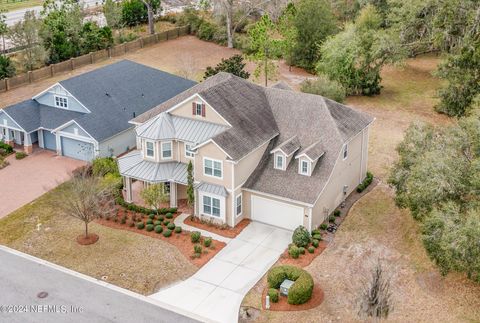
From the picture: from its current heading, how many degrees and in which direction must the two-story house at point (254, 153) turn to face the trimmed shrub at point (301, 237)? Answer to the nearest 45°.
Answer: approximately 90° to its left

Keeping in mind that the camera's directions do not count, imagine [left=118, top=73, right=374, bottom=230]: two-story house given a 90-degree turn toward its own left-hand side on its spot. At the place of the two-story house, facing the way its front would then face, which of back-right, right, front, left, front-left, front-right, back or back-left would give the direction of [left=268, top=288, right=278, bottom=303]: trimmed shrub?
front-right

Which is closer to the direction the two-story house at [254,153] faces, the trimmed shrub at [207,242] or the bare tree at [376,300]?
the trimmed shrub

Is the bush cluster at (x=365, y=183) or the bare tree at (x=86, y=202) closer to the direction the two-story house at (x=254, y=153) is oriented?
the bare tree

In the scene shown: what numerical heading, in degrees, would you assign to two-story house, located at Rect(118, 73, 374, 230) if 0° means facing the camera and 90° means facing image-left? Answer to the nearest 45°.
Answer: approximately 45°

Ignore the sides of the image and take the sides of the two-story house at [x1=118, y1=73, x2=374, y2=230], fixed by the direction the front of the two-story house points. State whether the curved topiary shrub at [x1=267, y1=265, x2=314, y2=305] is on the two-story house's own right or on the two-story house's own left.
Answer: on the two-story house's own left

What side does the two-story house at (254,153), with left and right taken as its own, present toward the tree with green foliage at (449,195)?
left
